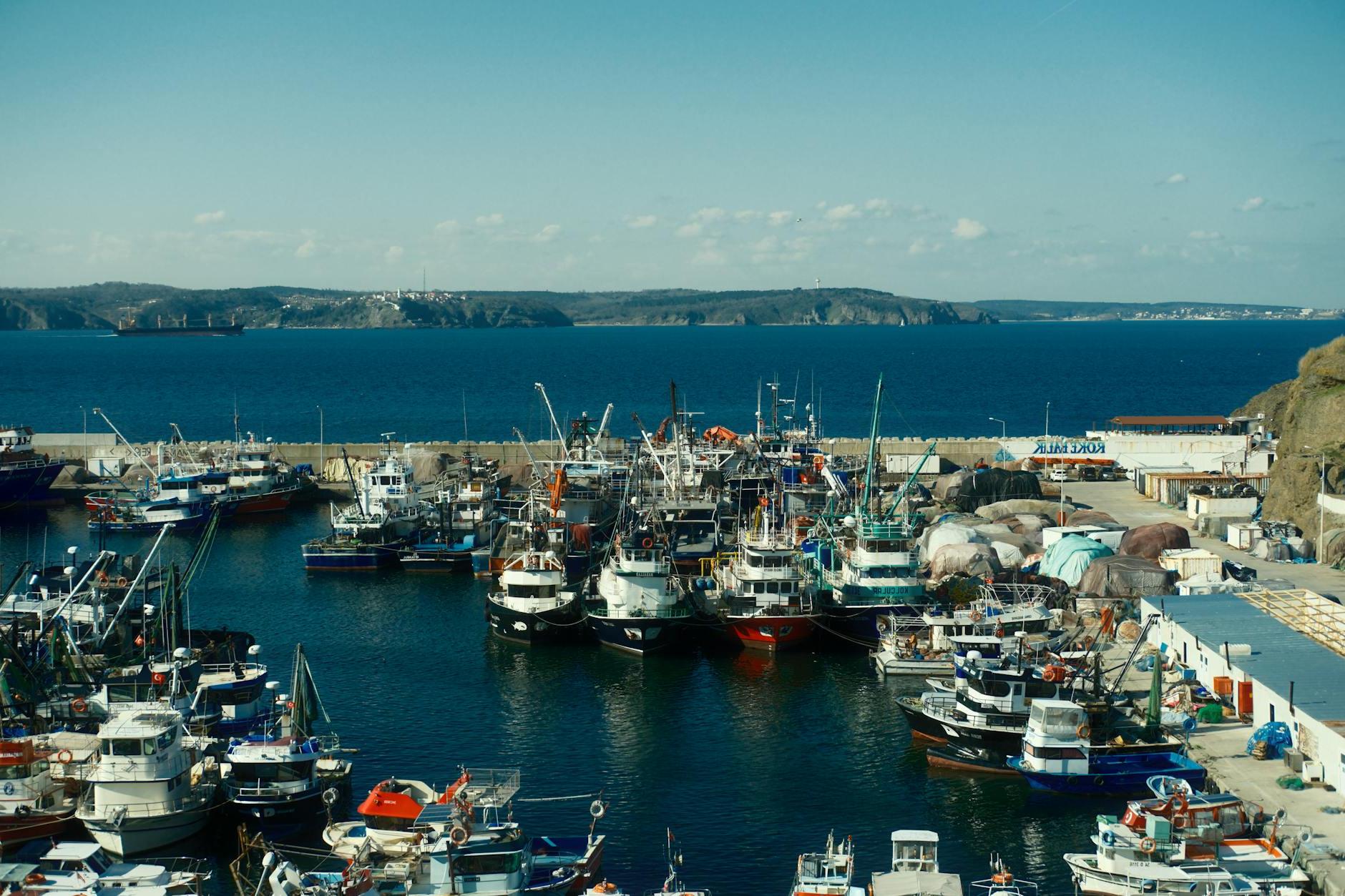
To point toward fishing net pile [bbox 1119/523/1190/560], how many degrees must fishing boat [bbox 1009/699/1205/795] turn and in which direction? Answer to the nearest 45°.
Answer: approximately 90° to its right

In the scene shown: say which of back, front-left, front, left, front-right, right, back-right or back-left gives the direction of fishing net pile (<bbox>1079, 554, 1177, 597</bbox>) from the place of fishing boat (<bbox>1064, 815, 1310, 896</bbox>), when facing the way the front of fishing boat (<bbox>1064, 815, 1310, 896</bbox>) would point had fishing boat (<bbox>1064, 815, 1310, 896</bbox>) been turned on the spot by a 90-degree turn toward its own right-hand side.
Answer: front

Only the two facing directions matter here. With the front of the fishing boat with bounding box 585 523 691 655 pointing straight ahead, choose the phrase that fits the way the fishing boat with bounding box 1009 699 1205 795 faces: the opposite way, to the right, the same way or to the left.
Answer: to the right

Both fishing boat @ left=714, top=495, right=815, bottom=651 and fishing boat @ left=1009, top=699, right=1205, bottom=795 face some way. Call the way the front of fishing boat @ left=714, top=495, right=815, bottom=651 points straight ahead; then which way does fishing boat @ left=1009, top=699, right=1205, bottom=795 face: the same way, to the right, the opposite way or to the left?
to the right

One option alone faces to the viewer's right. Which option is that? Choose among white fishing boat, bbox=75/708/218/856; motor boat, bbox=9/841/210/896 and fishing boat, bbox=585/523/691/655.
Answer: motor boat, bbox=9/841/210/896

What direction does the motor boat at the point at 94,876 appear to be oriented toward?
to the viewer's right

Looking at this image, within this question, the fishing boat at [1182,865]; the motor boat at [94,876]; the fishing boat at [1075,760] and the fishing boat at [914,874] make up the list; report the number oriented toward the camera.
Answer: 1

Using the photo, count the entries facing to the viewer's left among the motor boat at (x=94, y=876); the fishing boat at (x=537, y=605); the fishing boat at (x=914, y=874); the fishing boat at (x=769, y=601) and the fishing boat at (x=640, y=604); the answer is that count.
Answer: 0

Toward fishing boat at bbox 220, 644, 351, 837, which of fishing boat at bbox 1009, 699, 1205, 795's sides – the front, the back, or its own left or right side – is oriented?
front

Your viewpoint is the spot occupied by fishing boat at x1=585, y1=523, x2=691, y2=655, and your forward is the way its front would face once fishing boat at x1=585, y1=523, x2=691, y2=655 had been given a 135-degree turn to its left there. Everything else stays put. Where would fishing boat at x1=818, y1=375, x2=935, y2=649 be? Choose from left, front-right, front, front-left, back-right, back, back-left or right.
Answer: front-right

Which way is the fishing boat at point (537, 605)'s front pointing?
toward the camera

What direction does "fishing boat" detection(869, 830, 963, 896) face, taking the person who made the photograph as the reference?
facing the viewer

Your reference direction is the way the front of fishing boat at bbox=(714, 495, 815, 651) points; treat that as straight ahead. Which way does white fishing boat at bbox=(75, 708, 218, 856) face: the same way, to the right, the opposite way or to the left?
the same way

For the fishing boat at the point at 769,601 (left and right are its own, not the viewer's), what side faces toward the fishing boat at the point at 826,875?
front
